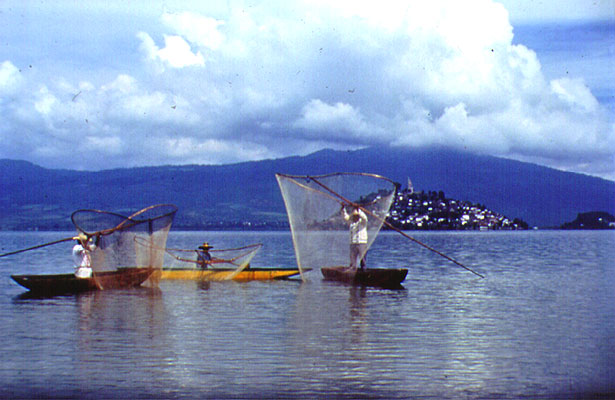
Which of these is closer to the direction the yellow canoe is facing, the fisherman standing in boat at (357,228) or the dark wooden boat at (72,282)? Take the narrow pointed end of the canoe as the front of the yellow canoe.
the fisherman standing in boat

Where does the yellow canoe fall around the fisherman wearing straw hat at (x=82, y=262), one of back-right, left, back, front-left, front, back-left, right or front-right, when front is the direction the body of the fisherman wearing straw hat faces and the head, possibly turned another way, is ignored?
front-left

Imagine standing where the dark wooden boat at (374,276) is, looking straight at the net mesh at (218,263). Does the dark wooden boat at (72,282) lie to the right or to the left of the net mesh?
left

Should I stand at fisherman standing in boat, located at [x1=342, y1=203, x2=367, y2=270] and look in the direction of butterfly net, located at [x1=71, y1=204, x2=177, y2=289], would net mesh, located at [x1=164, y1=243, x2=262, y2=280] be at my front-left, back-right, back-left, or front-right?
front-right

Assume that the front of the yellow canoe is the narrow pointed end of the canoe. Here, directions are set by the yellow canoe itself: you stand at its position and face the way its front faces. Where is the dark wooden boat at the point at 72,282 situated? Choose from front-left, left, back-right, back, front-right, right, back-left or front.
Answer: back-right

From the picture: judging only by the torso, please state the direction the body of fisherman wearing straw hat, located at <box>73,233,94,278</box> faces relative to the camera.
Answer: to the viewer's right

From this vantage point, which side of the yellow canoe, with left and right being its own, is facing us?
right

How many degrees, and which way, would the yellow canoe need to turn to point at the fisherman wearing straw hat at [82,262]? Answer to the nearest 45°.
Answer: approximately 135° to its right

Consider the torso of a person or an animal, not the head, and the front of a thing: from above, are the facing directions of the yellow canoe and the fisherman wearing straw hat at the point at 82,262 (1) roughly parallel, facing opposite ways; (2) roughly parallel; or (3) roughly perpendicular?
roughly parallel

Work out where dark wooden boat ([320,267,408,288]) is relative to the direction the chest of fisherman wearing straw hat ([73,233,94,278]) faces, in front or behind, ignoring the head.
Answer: in front
